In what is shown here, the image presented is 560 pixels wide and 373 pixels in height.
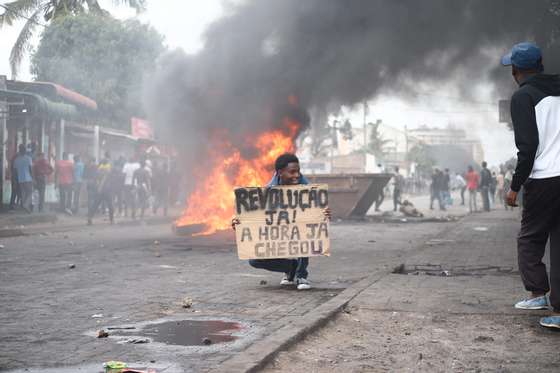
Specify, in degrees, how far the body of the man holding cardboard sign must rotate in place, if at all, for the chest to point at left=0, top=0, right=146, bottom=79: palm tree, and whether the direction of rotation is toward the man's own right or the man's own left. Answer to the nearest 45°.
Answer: approximately 135° to the man's own right

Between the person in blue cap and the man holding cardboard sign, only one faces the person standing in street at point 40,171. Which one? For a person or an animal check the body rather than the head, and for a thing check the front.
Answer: the person in blue cap

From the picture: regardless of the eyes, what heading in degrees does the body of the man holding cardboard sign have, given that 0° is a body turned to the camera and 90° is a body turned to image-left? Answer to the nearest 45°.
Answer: approximately 0°

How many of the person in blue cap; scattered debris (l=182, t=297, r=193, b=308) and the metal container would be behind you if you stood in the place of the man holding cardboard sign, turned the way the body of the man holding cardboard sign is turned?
1

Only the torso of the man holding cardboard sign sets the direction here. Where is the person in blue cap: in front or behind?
in front

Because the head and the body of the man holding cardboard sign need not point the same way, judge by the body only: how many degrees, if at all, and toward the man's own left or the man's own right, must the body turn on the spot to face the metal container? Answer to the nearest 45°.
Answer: approximately 180°

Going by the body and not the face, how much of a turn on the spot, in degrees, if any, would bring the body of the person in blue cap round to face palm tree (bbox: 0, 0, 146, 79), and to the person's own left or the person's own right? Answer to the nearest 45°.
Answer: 0° — they already face it

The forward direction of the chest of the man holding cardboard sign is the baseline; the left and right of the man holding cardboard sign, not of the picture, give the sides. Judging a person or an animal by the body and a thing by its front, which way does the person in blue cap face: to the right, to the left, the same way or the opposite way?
the opposite way

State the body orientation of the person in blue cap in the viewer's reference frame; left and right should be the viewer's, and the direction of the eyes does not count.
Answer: facing away from the viewer and to the left of the viewer

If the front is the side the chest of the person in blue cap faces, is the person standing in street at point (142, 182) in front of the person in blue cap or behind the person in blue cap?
in front

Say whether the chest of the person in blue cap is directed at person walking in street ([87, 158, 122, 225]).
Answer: yes

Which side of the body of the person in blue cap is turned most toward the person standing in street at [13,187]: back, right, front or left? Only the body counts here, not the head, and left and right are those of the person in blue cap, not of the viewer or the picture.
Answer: front

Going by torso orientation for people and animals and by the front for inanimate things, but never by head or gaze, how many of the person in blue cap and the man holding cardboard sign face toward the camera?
1

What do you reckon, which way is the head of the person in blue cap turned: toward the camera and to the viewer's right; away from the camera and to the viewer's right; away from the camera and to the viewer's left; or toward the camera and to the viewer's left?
away from the camera and to the viewer's left
